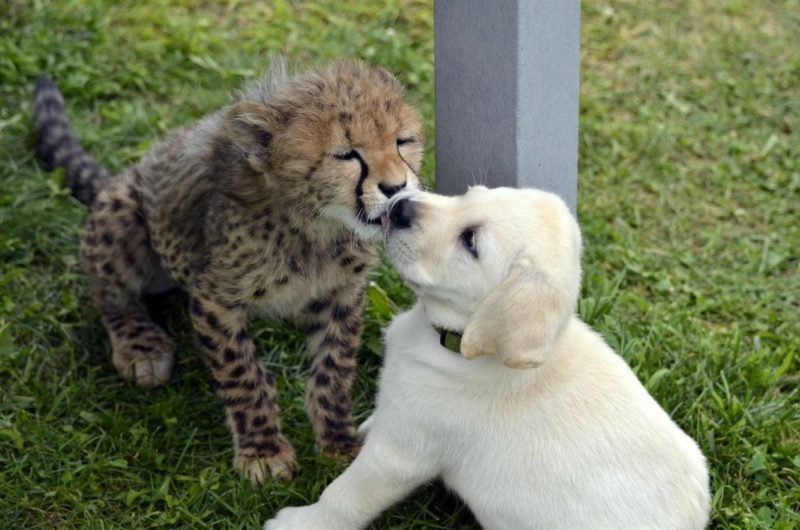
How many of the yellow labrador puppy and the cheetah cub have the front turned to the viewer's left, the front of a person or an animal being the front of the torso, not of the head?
1

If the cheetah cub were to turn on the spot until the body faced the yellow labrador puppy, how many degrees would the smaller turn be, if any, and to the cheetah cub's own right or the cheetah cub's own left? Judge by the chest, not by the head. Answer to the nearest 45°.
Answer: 0° — it already faces it

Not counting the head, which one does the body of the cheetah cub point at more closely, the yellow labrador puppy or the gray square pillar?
the yellow labrador puppy

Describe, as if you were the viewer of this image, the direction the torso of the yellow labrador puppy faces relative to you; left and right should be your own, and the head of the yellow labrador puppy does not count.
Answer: facing to the left of the viewer

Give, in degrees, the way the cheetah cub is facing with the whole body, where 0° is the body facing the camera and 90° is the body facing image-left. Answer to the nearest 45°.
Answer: approximately 315°

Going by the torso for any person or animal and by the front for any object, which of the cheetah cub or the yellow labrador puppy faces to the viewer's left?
the yellow labrador puppy
